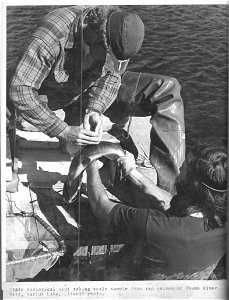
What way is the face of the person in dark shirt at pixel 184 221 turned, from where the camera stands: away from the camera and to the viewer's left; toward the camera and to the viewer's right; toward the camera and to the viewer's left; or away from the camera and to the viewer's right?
away from the camera and to the viewer's left

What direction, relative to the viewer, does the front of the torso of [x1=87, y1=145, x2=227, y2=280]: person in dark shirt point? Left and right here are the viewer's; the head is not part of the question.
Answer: facing away from the viewer and to the left of the viewer
